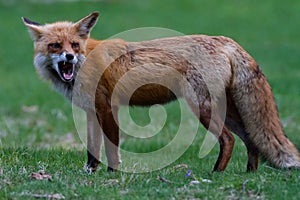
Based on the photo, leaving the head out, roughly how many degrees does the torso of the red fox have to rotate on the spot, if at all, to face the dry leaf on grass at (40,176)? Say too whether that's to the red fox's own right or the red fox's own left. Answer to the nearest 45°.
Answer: approximately 45° to the red fox's own left

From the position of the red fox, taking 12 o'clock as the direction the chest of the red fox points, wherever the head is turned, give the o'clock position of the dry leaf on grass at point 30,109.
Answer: The dry leaf on grass is roughly at 2 o'clock from the red fox.

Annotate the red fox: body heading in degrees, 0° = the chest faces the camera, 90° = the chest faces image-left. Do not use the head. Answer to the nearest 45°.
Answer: approximately 90°
